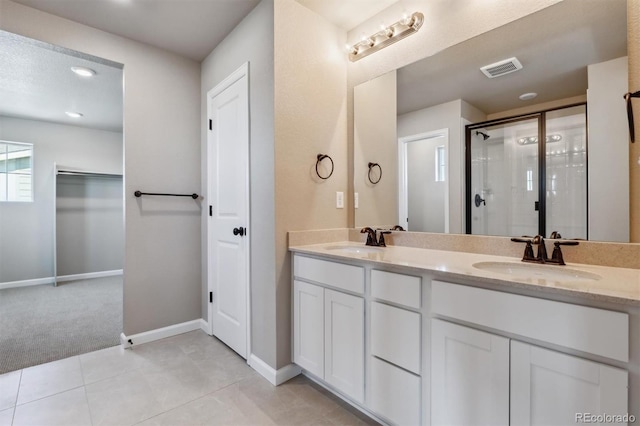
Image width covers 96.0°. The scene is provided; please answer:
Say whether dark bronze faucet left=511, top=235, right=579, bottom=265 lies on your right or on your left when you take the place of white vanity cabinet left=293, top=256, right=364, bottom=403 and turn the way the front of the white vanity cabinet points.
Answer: on your left

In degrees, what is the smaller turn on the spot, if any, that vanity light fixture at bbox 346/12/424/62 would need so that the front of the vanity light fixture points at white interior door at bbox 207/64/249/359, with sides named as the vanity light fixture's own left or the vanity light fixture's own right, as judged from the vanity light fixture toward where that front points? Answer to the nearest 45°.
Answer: approximately 45° to the vanity light fixture's own right

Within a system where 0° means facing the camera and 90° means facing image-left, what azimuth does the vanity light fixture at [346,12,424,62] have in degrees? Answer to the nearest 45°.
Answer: approximately 45°

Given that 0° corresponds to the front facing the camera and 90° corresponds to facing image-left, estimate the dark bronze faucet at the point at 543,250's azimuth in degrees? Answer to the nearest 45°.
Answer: approximately 45°

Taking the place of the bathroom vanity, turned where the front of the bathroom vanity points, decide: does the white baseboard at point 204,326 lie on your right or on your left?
on your right

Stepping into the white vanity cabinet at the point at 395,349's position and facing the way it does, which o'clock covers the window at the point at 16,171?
The window is roughly at 2 o'clock from the white vanity cabinet.

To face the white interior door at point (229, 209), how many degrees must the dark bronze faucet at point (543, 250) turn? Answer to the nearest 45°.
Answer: approximately 45° to its right

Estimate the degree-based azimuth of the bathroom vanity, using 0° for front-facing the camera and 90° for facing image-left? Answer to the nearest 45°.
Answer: approximately 45°
